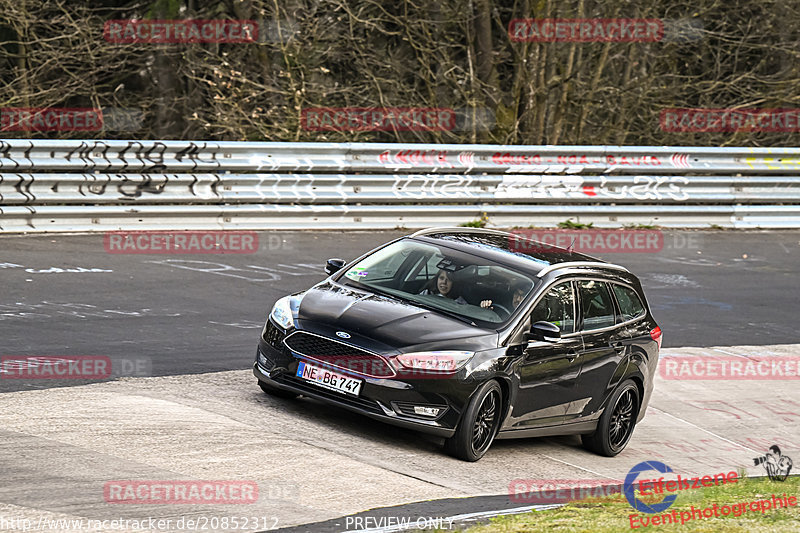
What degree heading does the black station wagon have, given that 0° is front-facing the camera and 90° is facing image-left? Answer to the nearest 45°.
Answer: approximately 45°

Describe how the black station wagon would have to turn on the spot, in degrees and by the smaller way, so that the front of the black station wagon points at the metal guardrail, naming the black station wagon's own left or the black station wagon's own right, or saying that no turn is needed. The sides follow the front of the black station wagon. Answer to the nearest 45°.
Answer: approximately 135° to the black station wagon's own right
